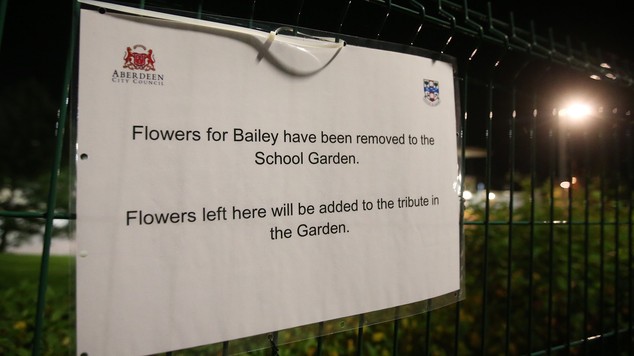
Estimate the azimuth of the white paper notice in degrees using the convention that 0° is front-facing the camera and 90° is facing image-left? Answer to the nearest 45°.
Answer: approximately 315°
